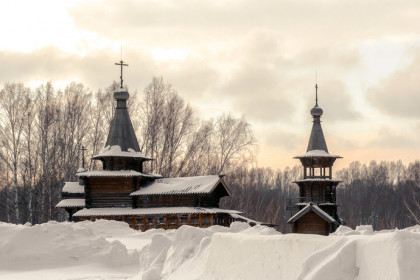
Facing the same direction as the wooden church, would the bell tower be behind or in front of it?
in front

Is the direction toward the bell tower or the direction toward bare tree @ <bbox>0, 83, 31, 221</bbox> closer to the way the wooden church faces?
the bell tower

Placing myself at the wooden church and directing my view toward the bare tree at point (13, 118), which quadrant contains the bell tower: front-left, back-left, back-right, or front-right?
back-right

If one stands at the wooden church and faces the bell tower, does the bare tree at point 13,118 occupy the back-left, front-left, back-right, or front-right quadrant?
back-left

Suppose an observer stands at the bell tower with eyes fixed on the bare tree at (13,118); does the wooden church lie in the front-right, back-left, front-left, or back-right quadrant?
front-left

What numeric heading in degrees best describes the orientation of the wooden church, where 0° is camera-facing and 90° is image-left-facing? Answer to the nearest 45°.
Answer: approximately 270°

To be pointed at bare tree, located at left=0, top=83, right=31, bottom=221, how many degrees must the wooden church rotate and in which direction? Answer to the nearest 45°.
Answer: approximately 135° to its left
